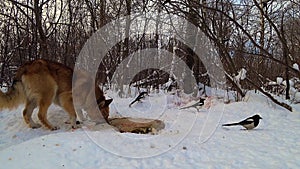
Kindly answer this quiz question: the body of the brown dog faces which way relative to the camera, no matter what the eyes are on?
to the viewer's right
